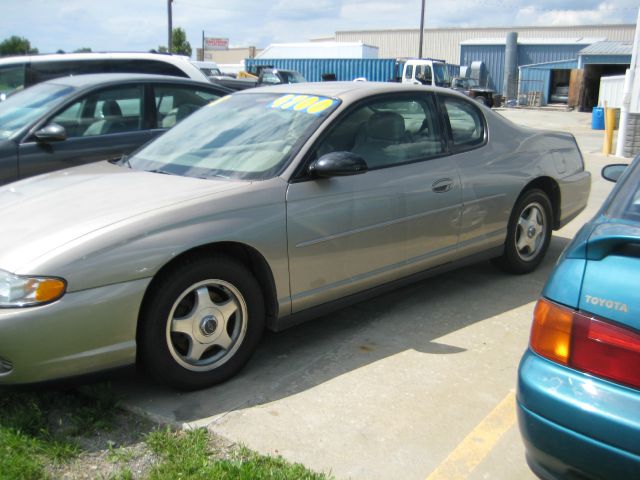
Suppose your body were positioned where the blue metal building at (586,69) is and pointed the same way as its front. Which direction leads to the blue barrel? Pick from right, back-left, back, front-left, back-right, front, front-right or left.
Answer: front

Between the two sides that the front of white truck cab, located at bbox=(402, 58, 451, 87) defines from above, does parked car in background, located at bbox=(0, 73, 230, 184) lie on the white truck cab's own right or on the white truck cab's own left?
on the white truck cab's own right

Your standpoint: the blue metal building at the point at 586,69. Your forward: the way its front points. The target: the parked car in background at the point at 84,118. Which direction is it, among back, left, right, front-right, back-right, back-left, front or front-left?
front

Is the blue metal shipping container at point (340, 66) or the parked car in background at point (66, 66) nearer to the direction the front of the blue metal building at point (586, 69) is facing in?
the parked car in background

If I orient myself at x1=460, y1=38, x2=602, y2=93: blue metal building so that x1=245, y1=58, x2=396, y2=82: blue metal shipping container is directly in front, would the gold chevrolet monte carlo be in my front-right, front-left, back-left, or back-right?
front-left

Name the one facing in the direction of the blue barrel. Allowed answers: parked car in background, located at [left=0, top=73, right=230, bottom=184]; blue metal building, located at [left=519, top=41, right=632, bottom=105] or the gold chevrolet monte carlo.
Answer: the blue metal building

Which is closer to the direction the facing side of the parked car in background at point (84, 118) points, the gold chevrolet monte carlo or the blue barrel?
the gold chevrolet monte carlo

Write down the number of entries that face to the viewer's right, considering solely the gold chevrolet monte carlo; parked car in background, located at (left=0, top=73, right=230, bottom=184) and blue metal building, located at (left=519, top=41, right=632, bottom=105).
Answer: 0

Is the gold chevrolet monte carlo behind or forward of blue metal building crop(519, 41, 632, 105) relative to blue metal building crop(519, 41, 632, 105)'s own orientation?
forward

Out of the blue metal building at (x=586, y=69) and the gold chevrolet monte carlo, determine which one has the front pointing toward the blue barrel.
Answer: the blue metal building

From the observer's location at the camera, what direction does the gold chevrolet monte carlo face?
facing the viewer and to the left of the viewer

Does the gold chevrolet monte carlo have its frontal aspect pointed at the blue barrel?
no

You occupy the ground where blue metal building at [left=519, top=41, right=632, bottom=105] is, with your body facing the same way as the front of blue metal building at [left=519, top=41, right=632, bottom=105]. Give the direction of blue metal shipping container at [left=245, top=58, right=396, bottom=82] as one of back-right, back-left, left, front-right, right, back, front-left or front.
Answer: right

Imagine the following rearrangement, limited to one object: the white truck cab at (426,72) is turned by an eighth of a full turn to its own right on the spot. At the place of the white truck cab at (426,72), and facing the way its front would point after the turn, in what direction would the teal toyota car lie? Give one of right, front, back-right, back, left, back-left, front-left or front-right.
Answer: front

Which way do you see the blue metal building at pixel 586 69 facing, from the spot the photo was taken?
facing the viewer

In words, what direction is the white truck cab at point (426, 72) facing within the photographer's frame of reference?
facing the viewer and to the right of the viewer

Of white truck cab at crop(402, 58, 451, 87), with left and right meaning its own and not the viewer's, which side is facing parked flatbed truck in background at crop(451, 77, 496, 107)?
left

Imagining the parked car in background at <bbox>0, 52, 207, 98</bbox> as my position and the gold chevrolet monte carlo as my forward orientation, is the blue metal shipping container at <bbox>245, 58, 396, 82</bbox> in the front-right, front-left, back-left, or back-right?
back-left
